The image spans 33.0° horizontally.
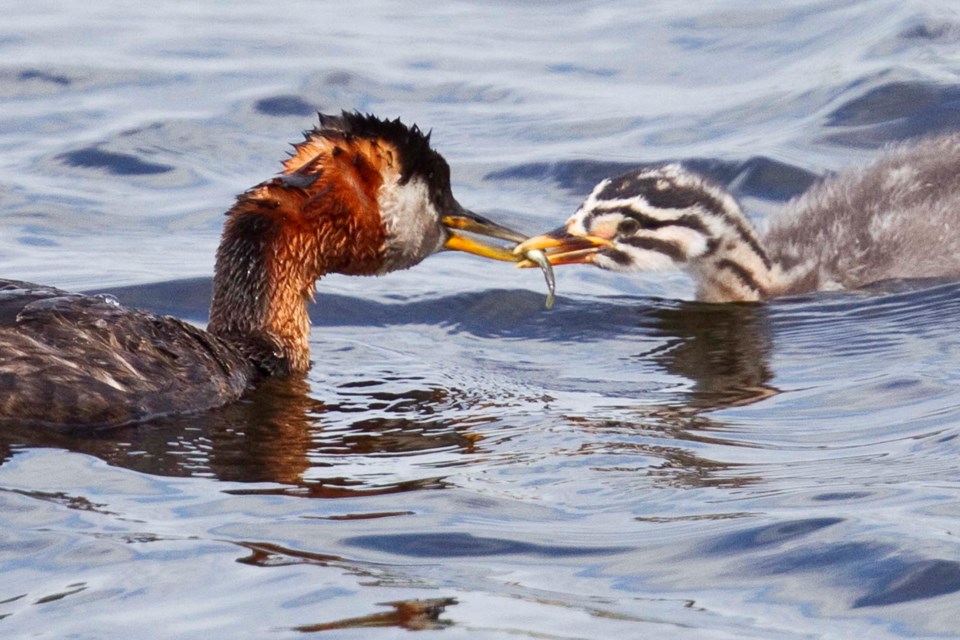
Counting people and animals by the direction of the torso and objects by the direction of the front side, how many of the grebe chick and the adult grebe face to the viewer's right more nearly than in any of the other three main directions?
1

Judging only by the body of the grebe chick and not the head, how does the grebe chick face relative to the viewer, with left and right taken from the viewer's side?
facing to the left of the viewer

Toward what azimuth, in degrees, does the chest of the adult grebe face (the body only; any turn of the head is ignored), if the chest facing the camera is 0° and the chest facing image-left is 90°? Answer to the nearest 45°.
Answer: approximately 270°

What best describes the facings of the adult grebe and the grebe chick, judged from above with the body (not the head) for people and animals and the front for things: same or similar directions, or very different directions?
very different directions
